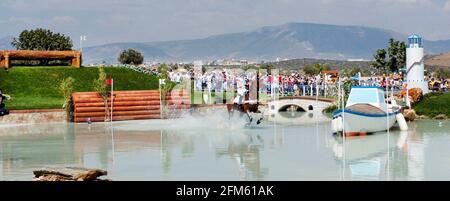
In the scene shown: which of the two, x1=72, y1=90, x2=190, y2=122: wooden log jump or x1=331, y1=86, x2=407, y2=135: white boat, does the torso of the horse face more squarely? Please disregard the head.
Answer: the white boat

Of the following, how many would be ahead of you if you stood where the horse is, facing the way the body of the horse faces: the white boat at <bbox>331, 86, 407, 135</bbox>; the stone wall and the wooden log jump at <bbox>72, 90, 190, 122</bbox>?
1

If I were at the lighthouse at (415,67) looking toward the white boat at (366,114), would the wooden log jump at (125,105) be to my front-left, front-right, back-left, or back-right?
front-right

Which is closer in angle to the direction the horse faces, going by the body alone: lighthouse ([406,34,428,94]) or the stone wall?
the lighthouse

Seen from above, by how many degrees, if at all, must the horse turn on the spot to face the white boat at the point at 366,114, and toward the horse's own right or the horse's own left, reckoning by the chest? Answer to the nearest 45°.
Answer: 0° — it already faces it

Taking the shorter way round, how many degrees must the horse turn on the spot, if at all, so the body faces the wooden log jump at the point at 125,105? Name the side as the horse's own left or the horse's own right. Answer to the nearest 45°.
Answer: approximately 135° to the horse's own left

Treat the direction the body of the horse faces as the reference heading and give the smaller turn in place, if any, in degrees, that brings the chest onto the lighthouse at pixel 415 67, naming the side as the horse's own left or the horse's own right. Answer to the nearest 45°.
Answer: approximately 45° to the horse's own left

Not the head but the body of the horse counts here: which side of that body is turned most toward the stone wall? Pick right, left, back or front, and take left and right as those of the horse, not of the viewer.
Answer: back

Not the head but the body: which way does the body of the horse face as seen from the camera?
to the viewer's right

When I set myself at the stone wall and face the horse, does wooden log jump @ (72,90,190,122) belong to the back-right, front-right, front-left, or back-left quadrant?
front-left
